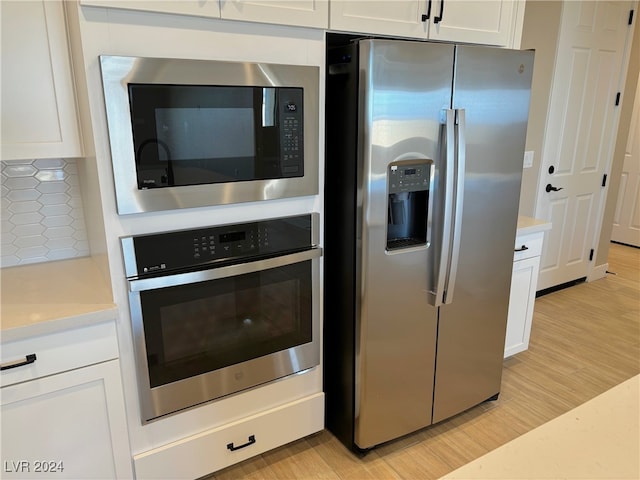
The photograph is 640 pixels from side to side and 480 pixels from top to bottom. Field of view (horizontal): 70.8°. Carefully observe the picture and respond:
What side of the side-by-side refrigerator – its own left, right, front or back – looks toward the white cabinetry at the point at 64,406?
right

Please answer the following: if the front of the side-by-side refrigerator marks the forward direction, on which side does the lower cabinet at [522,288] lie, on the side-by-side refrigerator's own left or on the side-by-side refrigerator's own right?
on the side-by-side refrigerator's own left

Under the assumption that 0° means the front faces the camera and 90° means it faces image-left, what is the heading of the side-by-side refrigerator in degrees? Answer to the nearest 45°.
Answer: approximately 315°

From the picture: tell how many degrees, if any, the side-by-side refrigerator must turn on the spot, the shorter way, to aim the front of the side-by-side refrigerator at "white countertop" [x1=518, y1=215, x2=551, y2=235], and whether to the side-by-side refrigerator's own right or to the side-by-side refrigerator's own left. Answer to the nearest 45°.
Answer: approximately 90° to the side-by-side refrigerator's own left

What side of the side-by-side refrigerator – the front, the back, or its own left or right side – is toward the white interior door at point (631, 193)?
left
